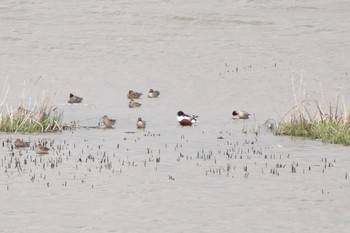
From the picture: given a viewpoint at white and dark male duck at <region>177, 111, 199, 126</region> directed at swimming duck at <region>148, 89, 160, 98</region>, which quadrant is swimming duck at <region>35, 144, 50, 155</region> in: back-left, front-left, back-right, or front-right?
back-left

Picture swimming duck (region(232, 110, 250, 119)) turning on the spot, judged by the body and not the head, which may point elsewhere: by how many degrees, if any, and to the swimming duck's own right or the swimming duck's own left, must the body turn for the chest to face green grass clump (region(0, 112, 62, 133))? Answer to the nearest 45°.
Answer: approximately 45° to the swimming duck's own left

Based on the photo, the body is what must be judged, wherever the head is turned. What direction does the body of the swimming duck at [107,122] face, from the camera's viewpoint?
to the viewer's left

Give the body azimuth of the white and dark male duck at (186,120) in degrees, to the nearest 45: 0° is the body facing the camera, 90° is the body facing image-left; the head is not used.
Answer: approximately 90°

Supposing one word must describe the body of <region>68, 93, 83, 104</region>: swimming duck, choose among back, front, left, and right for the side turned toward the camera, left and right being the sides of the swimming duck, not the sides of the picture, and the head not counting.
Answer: left

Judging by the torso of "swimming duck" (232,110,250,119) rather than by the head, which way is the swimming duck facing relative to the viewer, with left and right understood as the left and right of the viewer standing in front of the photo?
facing to the left of the viewer

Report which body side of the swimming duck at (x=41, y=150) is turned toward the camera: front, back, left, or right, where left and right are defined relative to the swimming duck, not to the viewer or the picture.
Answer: left
